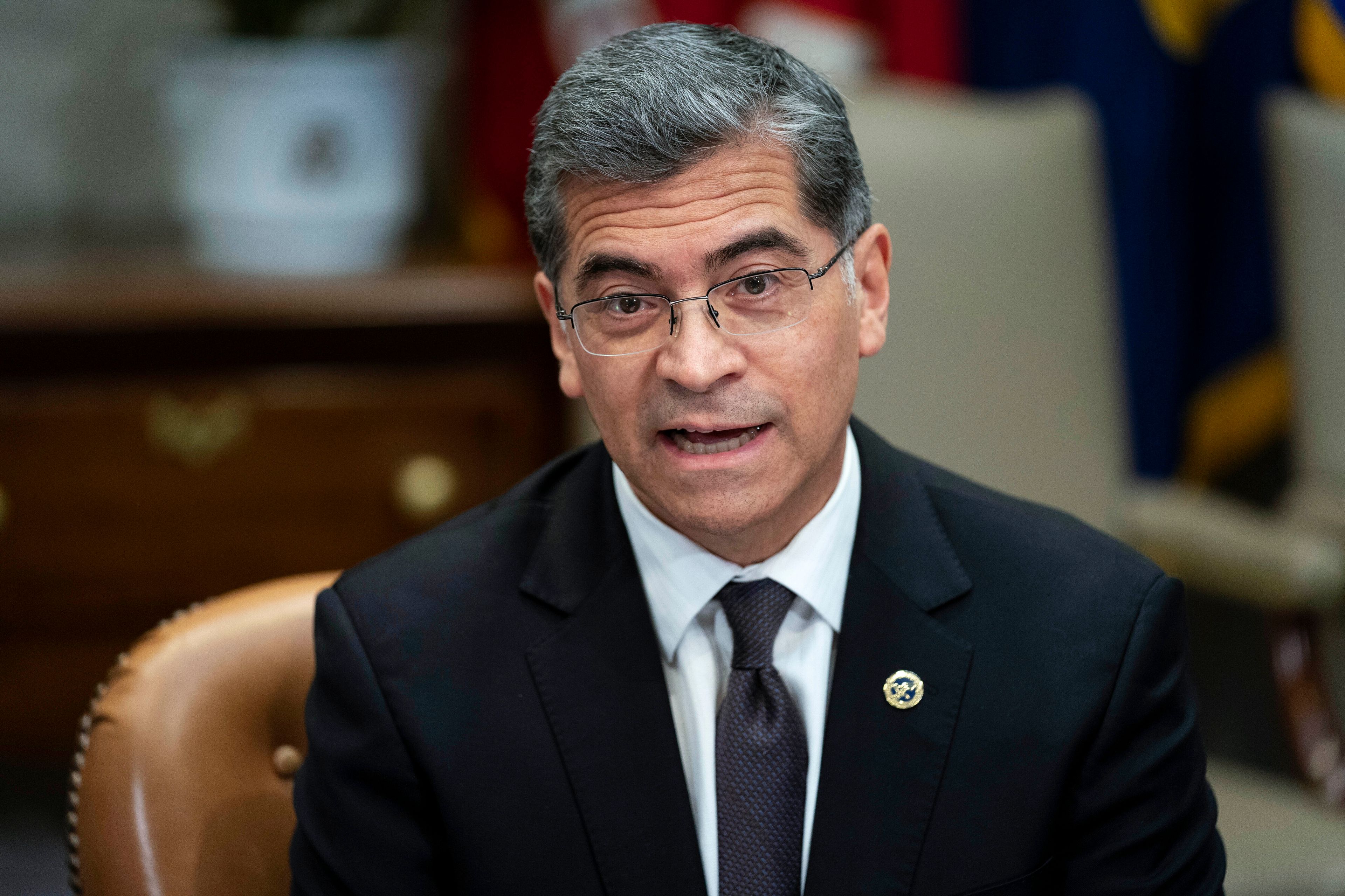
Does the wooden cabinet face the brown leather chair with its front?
yes

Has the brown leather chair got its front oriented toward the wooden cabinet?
no

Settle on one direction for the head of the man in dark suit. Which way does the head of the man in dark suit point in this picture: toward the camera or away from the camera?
toward the camera

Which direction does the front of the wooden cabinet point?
toward the camera

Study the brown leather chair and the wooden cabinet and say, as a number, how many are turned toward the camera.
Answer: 2

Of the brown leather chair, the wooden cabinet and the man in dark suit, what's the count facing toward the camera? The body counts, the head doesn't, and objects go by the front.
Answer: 3

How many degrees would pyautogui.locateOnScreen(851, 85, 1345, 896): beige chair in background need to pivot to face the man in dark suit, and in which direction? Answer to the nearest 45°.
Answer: approximately 45° to its right

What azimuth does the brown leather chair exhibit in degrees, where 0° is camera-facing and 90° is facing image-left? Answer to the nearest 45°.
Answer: approximately 0°

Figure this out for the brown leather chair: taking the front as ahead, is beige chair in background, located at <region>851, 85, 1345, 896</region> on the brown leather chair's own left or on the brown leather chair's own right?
on the brown leather chair's own left

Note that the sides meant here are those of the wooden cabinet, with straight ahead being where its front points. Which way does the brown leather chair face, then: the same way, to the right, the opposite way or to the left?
the same way

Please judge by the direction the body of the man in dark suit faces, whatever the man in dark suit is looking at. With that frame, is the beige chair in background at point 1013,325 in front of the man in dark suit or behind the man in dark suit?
behind
